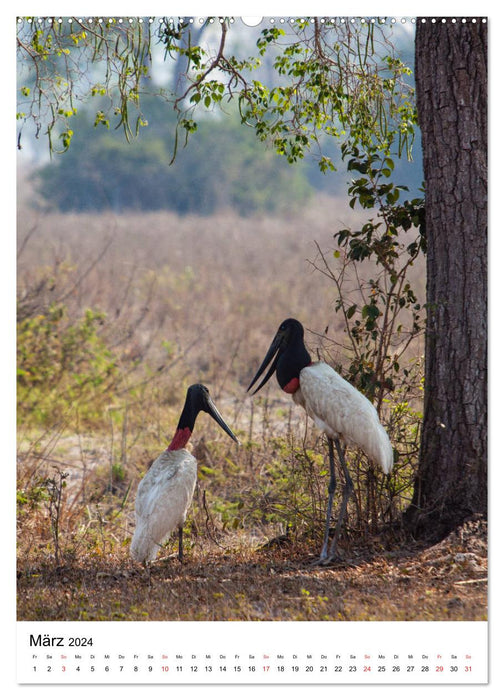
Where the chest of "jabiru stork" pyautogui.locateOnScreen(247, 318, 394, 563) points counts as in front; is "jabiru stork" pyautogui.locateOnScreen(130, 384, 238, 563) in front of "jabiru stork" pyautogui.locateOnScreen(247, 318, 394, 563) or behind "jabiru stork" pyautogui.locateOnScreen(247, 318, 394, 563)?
in front

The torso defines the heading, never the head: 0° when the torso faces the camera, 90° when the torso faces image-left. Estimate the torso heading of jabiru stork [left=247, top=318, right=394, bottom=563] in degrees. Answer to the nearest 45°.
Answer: approximately 90°
